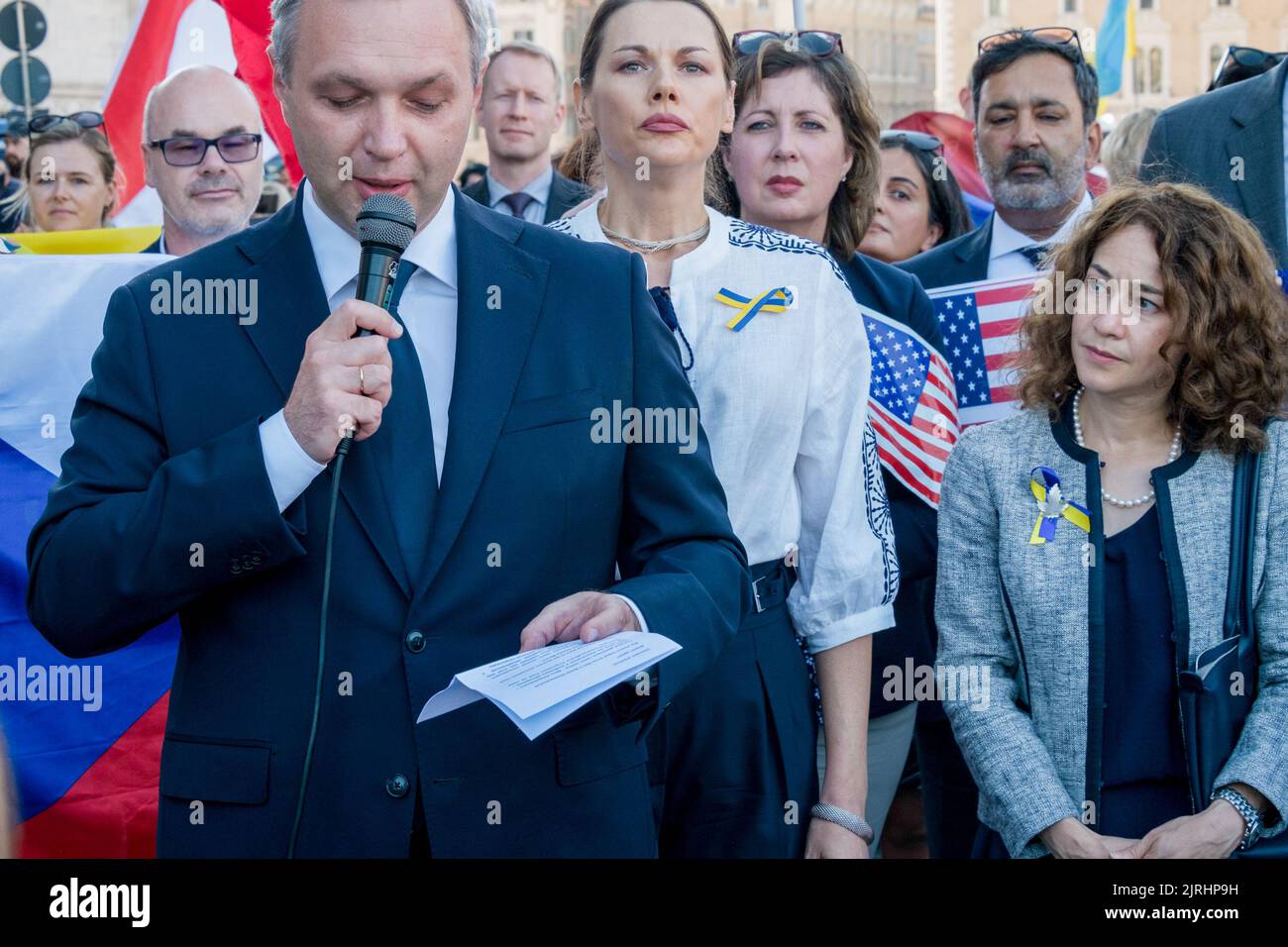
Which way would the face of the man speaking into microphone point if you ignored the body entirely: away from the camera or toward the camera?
toward the camera

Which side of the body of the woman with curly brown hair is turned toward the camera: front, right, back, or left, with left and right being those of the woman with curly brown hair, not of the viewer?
front

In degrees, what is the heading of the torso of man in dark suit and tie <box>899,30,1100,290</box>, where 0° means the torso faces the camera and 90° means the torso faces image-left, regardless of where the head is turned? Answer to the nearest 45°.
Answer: approximately 0°

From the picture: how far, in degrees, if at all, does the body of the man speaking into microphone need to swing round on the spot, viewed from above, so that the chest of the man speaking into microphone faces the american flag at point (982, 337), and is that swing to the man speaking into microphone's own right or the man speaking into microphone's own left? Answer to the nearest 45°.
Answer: approximately 135° to the man speaking into microphone's own left

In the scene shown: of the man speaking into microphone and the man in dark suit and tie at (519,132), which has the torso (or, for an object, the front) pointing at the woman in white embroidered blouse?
the man in dark suit and tie

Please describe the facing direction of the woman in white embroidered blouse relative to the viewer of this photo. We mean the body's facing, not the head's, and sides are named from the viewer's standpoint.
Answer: facing the viewer

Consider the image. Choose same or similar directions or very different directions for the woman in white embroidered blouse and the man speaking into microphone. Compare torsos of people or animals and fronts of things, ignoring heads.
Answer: same or similar directions

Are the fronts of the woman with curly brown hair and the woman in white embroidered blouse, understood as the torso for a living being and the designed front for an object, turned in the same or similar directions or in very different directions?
same or similar directions

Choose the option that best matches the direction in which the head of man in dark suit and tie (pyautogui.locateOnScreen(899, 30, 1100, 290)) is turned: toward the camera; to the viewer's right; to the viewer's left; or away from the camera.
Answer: toward the camera

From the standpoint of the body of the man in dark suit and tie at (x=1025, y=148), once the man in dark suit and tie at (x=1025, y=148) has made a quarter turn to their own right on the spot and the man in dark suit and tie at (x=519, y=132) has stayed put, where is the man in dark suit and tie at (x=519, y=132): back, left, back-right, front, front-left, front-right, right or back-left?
front-right

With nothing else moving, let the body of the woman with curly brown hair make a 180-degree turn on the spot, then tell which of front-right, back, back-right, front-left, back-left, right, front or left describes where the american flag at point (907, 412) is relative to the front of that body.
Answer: front-left

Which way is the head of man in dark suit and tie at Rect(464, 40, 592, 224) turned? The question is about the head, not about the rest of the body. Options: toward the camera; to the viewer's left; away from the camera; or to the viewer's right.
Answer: toward the camera

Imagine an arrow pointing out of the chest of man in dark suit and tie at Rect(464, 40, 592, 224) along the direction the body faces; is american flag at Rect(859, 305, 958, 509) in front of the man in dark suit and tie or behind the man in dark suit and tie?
in front

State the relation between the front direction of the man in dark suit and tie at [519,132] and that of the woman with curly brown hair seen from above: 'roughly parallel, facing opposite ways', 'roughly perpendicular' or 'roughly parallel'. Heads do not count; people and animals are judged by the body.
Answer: roughly parallel

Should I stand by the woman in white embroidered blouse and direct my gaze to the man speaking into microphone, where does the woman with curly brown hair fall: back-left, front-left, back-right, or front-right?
back-left

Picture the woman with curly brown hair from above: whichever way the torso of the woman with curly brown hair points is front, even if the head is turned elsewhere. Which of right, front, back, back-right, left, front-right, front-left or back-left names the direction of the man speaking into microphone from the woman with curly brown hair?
front-right
